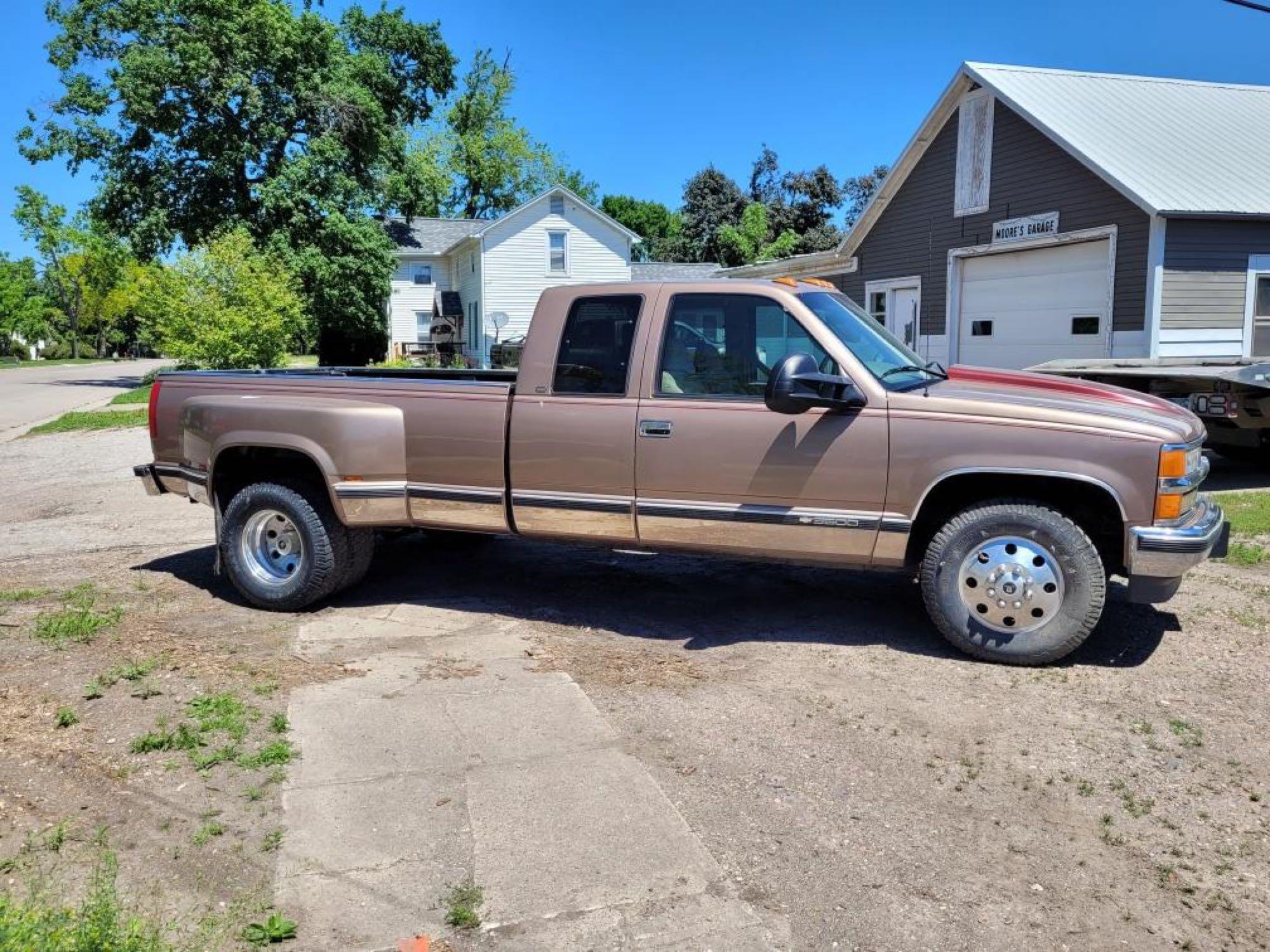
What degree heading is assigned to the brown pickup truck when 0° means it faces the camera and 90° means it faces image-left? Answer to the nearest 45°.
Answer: approximately 270°

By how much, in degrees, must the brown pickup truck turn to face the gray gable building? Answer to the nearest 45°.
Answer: approximately 45° to its left

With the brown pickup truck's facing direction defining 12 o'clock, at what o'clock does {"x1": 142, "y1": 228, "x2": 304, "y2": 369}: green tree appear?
The green tree is roughly at 8 o'clock from the brown pickup truck.

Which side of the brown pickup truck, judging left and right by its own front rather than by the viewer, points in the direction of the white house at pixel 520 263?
left

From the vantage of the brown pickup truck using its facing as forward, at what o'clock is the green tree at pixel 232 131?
The green tree is roughly at 8 o'clock from the brown pickup truck.

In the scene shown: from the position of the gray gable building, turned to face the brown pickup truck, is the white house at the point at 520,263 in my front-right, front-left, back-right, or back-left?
back-right
